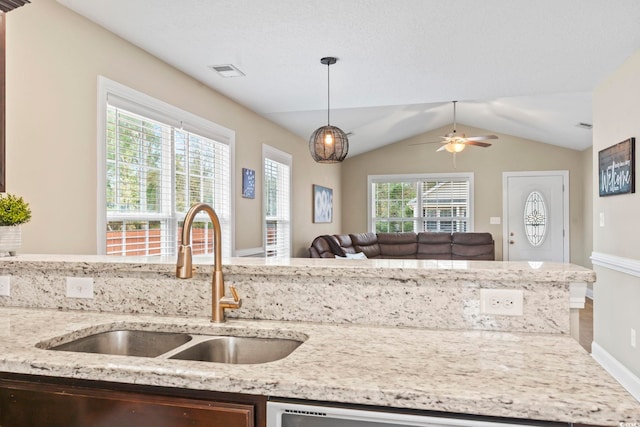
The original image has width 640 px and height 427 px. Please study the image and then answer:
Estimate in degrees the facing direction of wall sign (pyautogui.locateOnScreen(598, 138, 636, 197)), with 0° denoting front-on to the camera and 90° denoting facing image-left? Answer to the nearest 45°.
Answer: approximately 45°

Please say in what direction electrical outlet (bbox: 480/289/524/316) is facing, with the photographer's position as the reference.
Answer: facing the viewer

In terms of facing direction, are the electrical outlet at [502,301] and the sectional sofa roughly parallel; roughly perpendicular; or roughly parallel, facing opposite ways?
roughly parallel

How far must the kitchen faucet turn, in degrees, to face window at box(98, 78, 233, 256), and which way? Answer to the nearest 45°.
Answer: approximately 135° to its right

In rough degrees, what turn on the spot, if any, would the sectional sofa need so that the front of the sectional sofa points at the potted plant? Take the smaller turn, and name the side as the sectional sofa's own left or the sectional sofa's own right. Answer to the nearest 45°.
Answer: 0° — it already faces it

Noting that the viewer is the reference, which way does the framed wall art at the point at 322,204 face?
facing the viewer and to the right of the viewer

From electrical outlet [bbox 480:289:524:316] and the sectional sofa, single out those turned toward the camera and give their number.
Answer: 2

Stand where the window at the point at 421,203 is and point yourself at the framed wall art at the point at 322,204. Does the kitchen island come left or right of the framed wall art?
left

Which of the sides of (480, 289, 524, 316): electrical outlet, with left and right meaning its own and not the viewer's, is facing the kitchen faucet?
right

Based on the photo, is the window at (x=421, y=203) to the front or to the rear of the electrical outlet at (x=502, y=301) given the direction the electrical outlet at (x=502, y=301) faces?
to the rear

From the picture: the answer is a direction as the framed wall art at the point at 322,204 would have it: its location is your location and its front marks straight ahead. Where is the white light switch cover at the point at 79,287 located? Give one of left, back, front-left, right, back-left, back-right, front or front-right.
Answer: front-right

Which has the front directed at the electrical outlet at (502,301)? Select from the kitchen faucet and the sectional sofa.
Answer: the sectional sofa

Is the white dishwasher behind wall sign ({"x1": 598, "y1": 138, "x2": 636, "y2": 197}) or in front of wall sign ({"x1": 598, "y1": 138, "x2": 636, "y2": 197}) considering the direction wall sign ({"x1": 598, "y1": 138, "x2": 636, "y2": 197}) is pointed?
in front

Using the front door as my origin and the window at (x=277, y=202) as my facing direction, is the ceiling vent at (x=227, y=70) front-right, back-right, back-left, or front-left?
front-left

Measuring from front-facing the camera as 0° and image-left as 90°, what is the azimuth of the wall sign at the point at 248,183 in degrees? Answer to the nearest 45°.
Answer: approximately 315°

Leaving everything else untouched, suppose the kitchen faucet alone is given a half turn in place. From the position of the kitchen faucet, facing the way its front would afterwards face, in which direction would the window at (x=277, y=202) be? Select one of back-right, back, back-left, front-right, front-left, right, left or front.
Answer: front-left
